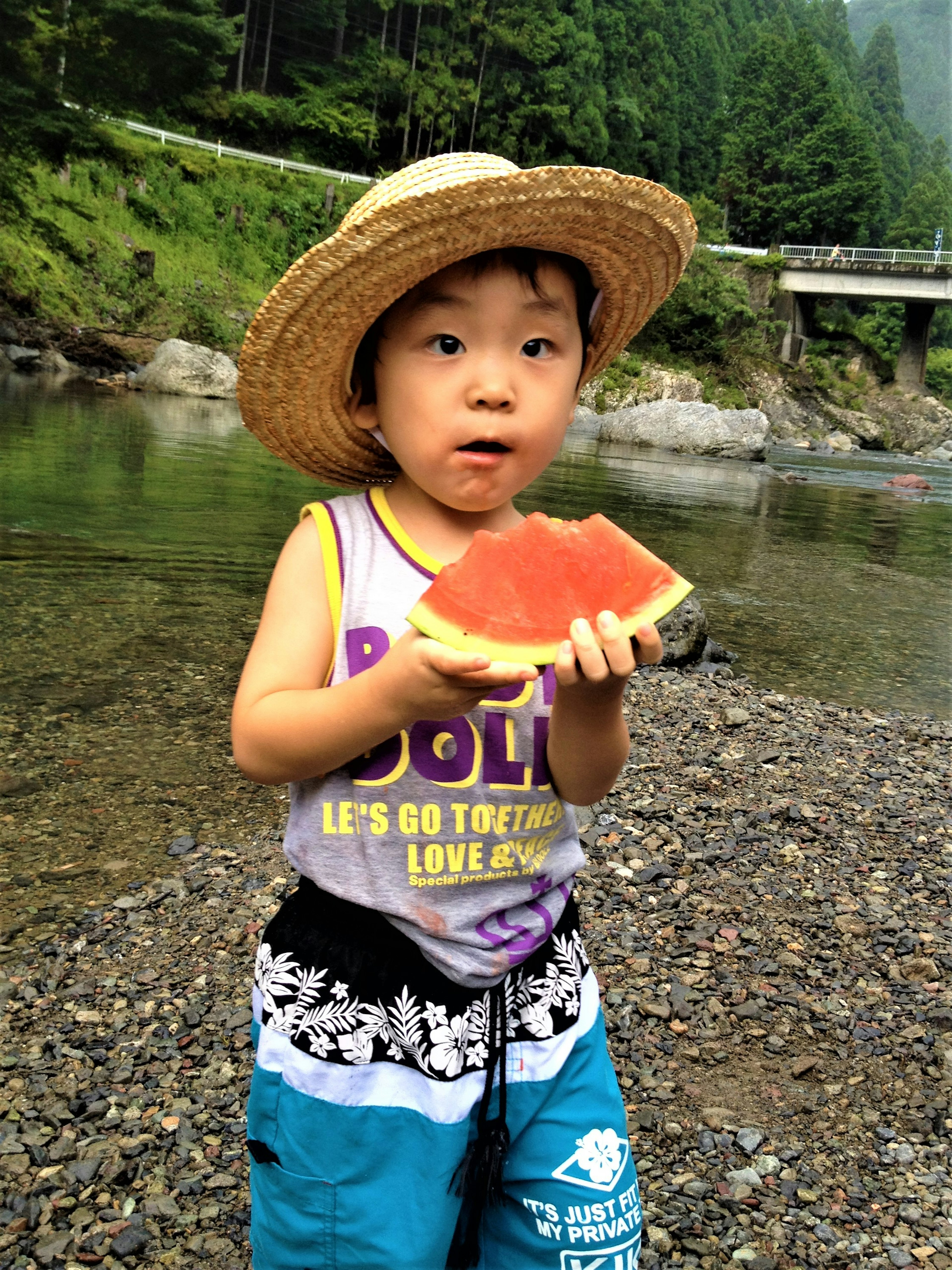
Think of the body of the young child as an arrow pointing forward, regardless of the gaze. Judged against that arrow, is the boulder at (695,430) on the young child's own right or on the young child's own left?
on the young child's own left

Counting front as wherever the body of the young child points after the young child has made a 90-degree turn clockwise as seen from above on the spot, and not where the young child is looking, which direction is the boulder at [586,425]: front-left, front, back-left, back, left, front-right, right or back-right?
back-right

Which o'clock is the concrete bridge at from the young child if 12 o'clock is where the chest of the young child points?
The concrete bridge is roughly at 8 o'clock from the young child.

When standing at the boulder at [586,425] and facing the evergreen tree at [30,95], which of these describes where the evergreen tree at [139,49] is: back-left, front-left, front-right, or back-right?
front-right

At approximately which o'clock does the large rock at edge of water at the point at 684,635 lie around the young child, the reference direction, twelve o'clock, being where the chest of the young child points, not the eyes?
The large rock at edge of water is roughly at 8 o'clock from the young child.

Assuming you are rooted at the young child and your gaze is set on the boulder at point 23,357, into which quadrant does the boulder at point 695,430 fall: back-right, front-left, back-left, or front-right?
front-right

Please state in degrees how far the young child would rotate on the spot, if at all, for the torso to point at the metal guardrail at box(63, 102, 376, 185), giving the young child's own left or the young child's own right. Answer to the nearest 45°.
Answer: approximately 135° to the young child's own left
